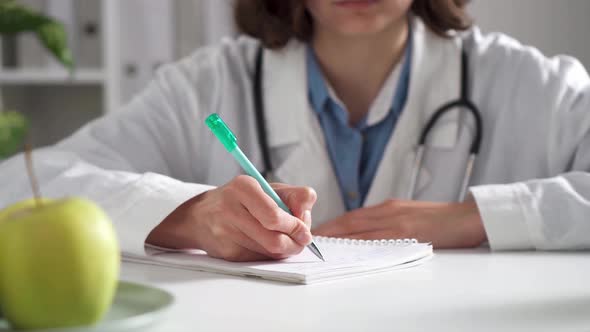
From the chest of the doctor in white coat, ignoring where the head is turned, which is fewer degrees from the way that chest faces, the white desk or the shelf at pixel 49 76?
the white desk

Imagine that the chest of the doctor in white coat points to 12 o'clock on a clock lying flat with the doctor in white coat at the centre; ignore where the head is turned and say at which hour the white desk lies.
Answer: The white desk is roughly at 12 o'clock from the doctor in white coat.

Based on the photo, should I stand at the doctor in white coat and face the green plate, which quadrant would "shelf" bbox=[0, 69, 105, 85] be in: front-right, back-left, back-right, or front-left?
back-right

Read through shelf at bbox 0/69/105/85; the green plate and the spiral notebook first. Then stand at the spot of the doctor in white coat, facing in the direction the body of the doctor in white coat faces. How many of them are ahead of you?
2

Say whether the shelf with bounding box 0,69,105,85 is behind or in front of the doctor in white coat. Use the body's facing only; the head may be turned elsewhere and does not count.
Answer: behind

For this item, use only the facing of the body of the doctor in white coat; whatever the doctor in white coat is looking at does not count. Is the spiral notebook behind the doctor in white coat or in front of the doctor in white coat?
in front

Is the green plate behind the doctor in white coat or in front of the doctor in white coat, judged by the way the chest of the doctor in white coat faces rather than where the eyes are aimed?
in front

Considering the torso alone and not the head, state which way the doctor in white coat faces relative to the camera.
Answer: toward the camera

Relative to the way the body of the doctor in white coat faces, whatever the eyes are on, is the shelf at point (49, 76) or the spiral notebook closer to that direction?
the spiral notebook
